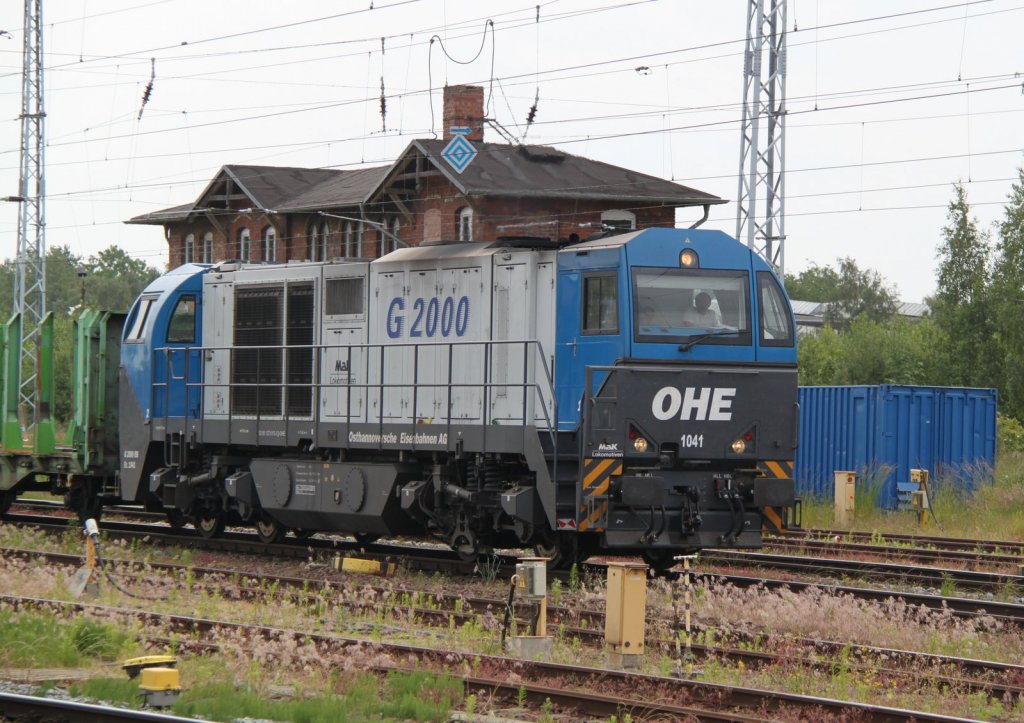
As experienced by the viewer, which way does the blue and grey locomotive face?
facing the viewer and to the right of the viewer

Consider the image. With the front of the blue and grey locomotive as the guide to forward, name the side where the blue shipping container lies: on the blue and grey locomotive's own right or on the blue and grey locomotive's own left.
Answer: on the blue and grey locomotive's own left

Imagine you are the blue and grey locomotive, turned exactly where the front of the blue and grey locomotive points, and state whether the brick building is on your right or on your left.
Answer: on your left

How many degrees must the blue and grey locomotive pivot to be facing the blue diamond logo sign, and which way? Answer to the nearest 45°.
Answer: approximately 135° to its left

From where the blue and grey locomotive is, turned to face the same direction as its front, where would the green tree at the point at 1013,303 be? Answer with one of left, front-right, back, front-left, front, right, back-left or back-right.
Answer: left

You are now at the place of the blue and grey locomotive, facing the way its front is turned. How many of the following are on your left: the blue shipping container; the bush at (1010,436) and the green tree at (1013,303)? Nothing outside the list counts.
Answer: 3

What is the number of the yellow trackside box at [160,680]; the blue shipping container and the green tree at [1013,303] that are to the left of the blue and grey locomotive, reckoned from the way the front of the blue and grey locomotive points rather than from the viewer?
2

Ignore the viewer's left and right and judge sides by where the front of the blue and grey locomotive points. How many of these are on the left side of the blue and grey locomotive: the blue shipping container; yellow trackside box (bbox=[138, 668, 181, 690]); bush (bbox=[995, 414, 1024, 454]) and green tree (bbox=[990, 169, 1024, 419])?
3
